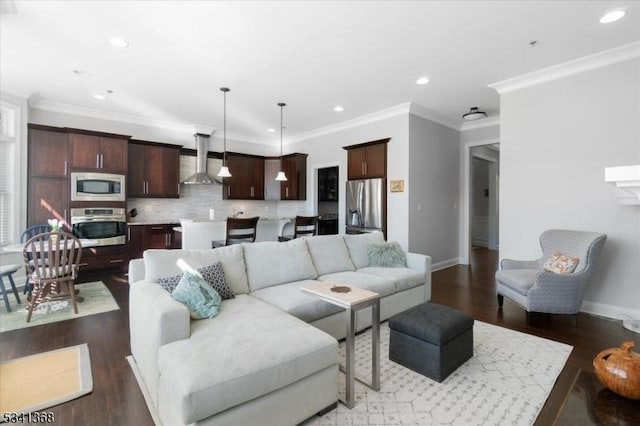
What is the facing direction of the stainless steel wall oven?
toward the camera

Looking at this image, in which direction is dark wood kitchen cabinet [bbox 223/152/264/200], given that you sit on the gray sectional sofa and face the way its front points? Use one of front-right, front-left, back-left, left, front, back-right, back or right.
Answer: back-left

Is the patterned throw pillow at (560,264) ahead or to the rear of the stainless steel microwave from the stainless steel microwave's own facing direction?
ahead

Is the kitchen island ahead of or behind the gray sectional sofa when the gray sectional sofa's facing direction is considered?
behind

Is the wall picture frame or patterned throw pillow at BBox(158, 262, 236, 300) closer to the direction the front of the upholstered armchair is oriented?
the patterned throw pillow

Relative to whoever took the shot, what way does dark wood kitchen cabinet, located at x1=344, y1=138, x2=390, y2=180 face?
facing the viewer and to the left of the viewer

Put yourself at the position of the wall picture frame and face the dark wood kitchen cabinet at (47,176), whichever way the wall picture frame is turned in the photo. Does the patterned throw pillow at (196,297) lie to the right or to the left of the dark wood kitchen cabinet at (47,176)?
left

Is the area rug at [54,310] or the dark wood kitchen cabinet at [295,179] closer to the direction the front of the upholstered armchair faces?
the area rug

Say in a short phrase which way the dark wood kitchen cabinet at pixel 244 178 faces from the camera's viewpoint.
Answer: facing the viewer and to the right of the viewer

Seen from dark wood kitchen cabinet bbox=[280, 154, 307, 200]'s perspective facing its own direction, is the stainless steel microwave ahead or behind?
ahead

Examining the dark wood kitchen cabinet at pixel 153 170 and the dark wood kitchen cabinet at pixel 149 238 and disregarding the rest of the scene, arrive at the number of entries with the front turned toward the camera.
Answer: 2

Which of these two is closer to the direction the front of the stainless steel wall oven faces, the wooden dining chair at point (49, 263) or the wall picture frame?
the wooden dining chair

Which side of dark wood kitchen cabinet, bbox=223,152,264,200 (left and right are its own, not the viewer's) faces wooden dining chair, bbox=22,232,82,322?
right

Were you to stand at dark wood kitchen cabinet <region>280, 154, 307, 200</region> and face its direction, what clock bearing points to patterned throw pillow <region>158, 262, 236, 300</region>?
The patterned throw pillow is roughly at 11 o'clock from the dark wood kitchen cabinet.

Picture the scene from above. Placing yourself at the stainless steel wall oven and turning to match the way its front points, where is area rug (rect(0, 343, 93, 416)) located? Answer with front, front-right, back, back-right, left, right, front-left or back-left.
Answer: front
